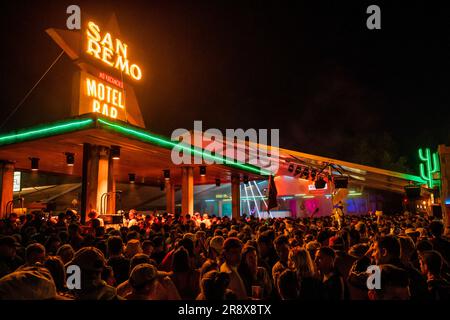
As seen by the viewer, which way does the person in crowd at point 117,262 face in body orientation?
away from the camera

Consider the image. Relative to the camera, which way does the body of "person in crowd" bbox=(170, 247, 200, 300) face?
away from the camera

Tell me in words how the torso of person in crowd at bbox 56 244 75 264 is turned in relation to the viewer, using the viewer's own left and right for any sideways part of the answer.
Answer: facing away from the viewer

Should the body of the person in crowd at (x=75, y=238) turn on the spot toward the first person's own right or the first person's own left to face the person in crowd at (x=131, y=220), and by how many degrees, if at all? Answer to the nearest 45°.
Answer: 0° — they already face them

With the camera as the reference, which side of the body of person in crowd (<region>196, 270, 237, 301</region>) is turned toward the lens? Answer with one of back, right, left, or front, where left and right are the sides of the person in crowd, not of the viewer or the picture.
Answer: back

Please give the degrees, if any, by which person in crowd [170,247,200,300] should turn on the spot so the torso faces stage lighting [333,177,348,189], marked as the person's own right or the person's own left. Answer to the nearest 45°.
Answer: approximately 45° to the person's own right

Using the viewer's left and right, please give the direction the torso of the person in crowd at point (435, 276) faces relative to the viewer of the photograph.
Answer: facing away from the viewer and to the left of the viewer

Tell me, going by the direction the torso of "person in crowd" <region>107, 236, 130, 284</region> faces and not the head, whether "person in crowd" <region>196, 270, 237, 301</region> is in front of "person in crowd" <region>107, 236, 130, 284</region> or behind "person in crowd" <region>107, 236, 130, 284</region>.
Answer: behind

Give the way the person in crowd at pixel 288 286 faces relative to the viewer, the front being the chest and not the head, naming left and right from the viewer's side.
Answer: facing away from the viewer

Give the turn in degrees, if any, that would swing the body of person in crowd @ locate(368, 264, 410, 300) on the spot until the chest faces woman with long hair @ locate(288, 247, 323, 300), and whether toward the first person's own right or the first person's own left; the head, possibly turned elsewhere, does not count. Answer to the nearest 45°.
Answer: approximately 45° to the first person's own left

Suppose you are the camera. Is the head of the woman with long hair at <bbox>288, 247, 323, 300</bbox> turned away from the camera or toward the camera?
away from the camera
